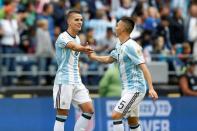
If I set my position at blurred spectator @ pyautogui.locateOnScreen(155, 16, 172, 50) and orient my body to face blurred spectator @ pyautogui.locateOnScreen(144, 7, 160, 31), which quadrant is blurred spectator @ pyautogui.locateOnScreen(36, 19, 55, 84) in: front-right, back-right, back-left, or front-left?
front-left

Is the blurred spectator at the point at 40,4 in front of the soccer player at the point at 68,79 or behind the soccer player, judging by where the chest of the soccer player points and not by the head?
behind

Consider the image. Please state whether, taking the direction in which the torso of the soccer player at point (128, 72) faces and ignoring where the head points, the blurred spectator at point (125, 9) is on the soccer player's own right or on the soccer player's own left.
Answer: on the soccer player's own right

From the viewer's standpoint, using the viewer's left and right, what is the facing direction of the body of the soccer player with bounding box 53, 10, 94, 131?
facing the viewer and to the right of the viewer

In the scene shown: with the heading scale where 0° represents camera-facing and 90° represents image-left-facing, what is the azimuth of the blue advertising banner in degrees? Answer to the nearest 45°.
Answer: approximately 0°

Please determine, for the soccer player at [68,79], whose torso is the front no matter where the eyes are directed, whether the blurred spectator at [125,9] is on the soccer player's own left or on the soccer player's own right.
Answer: on the soccer player's own left

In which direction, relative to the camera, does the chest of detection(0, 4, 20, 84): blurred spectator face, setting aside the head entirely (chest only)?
toward the camera

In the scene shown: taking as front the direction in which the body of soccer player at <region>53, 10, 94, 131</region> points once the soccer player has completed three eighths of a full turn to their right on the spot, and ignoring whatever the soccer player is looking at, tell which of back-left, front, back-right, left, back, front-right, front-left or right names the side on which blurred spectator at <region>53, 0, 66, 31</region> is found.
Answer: right

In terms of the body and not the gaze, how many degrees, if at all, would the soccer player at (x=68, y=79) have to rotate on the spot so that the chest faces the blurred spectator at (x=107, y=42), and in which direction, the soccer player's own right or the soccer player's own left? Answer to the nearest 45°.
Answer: approximately 135° to the soccer player's own left
